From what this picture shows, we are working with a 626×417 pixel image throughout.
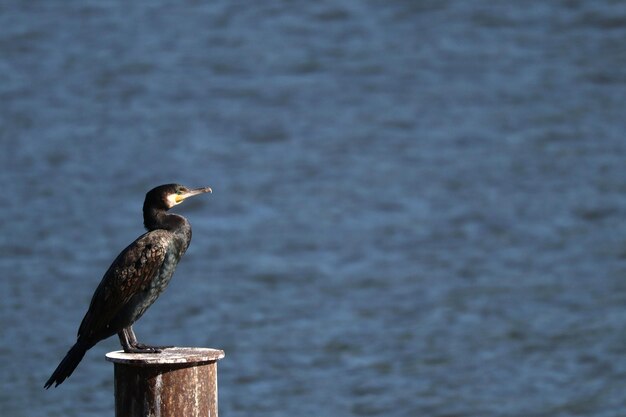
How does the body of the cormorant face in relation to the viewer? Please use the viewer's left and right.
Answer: facing to the right of the viewer
